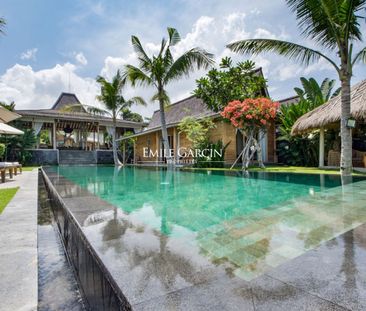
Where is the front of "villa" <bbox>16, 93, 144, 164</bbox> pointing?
toward the camera

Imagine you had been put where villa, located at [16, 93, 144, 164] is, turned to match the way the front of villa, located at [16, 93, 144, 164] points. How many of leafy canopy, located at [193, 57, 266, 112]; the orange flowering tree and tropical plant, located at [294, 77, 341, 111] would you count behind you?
0

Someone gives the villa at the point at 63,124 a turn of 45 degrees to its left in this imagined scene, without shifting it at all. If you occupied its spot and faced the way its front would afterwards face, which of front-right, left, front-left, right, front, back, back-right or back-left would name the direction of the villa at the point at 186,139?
front

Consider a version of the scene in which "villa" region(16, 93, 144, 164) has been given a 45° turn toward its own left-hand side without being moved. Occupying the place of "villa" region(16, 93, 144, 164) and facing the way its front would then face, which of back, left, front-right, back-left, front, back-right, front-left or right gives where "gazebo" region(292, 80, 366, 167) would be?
front

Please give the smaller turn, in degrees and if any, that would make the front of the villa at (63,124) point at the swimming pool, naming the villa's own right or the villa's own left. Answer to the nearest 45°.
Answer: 0° — it already faces it

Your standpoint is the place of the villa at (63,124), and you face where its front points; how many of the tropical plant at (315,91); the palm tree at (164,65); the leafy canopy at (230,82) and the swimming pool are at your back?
0

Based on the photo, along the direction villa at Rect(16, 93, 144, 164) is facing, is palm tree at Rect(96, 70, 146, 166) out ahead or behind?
ahead

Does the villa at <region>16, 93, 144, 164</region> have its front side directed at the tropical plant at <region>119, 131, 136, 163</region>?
no

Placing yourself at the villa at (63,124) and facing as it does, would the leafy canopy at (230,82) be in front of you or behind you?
in front

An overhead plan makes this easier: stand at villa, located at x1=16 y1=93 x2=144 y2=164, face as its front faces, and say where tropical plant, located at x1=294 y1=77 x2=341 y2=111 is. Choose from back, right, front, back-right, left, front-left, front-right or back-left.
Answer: front-left

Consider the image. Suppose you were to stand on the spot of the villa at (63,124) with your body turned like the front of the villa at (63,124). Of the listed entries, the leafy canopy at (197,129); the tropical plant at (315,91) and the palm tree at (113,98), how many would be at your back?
0

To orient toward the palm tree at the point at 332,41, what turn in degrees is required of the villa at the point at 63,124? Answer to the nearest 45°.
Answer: approximately 45° to its left

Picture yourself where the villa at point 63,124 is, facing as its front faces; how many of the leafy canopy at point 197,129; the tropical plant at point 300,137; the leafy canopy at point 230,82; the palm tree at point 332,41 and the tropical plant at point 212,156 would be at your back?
0

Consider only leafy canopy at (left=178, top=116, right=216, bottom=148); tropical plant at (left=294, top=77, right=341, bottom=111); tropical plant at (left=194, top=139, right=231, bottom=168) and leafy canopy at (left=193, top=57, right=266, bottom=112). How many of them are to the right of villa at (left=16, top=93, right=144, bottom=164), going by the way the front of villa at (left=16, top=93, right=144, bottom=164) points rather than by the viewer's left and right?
0

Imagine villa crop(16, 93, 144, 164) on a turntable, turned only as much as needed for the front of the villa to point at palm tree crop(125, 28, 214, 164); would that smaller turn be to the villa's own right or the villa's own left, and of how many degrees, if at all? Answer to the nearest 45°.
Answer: approximately 45° to the villa's own left
